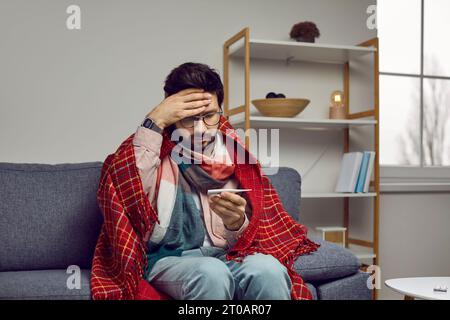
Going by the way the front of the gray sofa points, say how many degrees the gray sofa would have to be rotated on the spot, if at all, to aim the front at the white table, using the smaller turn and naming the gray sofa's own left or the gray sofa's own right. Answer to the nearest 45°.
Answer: approximately 90° to the gray sofa's own left

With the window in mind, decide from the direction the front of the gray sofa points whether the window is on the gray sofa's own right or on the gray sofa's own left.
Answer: on the gray sofa's own left

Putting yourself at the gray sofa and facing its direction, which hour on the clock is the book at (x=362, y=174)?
The book is roughly at 8 o'clock from the gray sofa.

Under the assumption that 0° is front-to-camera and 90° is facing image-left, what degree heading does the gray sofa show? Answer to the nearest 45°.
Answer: approximately 0°

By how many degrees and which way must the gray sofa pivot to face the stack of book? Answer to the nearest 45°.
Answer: approximately 135° to its left

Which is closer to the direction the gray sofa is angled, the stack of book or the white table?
the white table
